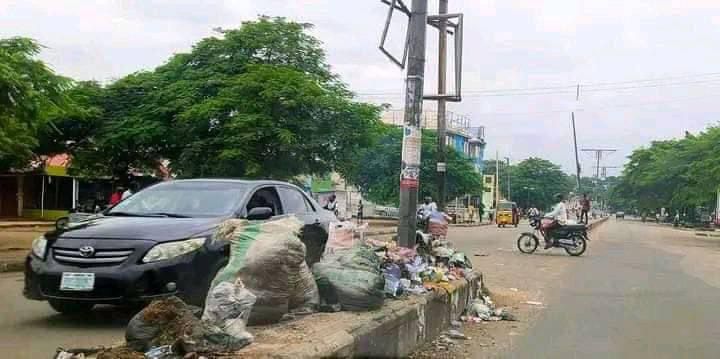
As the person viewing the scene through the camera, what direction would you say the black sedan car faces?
facing the viewer and to the left of the viewer

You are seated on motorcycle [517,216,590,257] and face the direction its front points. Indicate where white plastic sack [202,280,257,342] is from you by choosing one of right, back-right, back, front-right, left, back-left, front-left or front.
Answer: left

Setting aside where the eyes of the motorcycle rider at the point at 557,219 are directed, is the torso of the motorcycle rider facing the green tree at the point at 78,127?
yes

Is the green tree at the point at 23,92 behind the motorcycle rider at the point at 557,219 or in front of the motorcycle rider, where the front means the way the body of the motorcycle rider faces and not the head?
in front

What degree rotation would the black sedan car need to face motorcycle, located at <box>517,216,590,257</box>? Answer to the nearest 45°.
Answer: approximately 180°

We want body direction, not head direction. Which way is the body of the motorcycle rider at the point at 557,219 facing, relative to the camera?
to the viewer's left

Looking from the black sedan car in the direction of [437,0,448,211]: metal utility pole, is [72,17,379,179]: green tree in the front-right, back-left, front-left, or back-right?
front-left

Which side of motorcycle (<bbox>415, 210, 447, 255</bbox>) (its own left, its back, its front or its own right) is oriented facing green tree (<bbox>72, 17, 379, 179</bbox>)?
right

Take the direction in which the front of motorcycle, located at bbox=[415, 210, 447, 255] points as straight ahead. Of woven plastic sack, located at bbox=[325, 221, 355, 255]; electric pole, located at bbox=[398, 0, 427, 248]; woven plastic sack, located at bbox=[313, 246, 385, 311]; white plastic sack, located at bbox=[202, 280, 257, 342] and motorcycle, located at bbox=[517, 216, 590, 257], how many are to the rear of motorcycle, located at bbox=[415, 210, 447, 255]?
1

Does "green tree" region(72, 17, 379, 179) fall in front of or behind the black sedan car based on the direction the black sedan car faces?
behind

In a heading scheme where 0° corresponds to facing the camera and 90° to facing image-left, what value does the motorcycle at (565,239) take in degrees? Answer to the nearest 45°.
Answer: approximately 90°

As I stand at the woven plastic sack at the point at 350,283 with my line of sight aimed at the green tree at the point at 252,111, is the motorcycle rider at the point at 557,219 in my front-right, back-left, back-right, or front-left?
front-right
